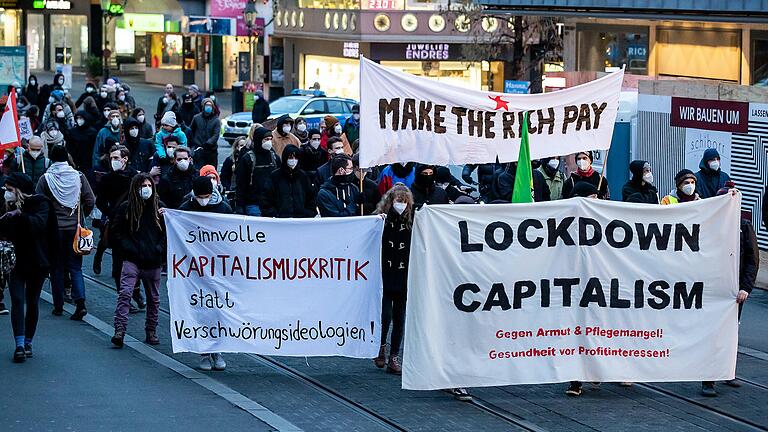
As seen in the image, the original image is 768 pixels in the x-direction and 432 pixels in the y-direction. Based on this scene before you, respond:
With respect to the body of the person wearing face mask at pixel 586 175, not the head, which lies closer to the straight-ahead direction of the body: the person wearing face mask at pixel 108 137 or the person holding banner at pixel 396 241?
the person holding banner

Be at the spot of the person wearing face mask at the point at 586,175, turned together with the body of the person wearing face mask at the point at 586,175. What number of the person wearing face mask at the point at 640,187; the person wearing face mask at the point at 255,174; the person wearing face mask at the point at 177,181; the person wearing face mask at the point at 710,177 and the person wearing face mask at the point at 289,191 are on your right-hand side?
3

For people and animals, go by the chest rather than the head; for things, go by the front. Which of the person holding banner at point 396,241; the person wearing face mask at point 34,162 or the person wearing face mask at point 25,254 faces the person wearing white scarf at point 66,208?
the person wearing face mask at point 34,162

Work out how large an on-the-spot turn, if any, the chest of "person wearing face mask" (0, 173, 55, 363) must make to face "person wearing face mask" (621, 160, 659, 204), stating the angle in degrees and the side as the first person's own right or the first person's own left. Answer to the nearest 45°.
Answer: approximately 135° to the first person's own left

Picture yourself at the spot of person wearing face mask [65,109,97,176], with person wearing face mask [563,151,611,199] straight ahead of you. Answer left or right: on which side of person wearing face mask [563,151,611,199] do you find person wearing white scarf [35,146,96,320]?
right

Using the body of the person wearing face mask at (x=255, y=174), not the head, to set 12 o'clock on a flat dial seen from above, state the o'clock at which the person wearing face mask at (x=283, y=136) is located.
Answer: the person wearing face mask at (x=283, y=136) is roughly at 8 o'clock from the person wearing face mask at (x=255, y=174).

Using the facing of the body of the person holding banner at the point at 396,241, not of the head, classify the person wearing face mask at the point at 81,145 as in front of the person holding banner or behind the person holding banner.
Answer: behind

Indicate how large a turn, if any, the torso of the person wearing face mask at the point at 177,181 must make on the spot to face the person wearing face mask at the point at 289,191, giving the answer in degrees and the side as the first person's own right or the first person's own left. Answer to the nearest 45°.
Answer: approximately 90° to the first person's own left
